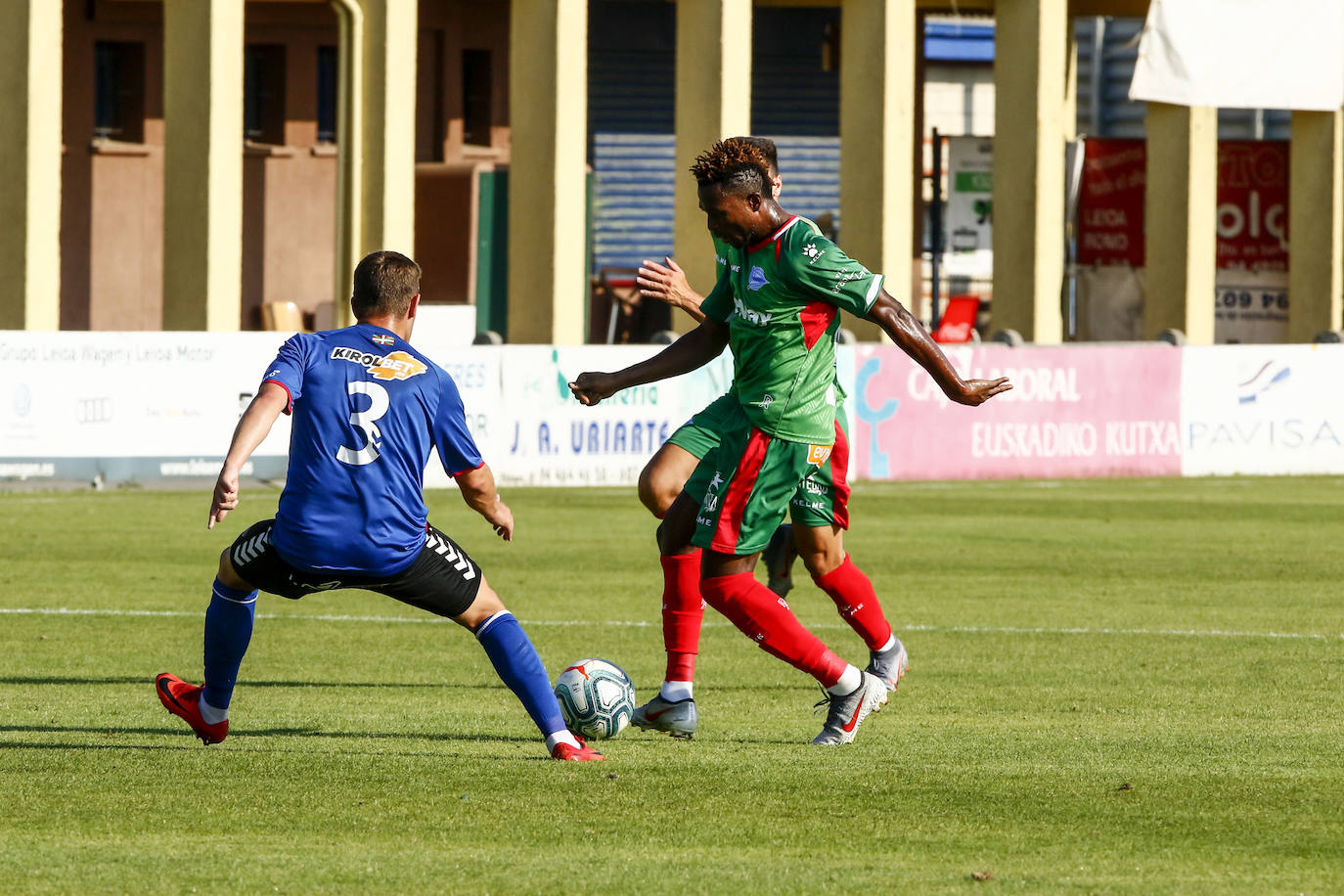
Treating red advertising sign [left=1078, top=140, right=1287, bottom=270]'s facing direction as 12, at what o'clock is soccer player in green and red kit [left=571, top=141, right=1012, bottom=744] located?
The soccer player in green and red kit is roughly at 12 o'clock from the red advertising sign.

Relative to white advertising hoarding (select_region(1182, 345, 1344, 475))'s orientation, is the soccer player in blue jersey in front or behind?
in front

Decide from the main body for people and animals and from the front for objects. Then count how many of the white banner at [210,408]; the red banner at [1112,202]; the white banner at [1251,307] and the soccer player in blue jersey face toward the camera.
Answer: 3

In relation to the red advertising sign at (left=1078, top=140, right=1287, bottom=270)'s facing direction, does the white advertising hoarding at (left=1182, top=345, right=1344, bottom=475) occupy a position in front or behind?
in front

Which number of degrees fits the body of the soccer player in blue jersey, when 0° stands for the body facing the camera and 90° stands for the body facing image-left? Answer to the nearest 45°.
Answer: approximately 180°

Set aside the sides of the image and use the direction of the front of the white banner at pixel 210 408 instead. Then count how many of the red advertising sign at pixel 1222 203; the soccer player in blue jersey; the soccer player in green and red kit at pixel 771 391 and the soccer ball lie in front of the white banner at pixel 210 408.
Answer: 3

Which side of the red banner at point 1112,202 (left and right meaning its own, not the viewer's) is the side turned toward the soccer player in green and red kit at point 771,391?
front

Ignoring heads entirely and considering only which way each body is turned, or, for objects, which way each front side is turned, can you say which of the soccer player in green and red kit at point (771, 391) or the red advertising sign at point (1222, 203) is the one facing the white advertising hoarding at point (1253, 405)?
the red advertising sign
